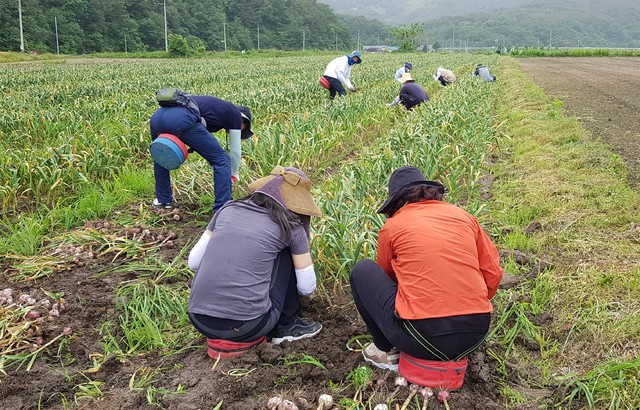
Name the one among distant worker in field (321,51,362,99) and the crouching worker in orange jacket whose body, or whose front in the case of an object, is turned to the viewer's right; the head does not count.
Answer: the distant worker in field

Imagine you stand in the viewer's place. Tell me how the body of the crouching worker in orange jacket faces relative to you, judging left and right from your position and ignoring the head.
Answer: facing away from the viewer and to the left of the viewer

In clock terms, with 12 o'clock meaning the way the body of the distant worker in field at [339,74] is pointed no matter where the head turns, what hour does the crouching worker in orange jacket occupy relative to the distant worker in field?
The crouching worker in orange jacket is roughly at 3 o'clock from the distant worker in field.

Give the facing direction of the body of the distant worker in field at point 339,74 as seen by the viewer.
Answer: to the viewer's right
